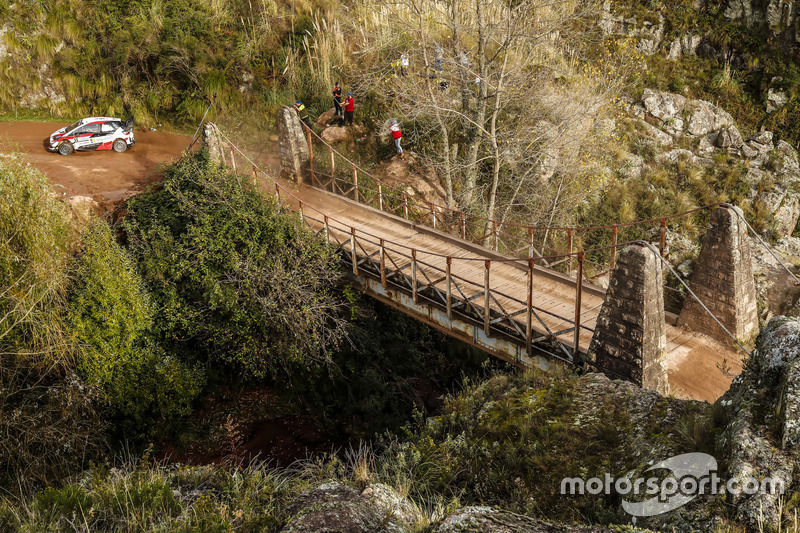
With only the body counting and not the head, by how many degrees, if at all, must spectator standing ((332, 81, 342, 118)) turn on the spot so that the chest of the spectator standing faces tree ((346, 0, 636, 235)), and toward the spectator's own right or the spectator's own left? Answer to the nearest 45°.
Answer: approximately 135° to the spectator's own left

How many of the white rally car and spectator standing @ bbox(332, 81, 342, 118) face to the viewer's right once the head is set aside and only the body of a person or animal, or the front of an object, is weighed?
0

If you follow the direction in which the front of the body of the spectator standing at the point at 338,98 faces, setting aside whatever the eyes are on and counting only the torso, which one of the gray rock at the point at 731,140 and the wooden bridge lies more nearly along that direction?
the wooden bridge

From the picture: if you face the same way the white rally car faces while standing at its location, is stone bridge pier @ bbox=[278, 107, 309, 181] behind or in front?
behind

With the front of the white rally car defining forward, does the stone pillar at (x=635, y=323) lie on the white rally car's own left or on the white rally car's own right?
on the white rally car's own left

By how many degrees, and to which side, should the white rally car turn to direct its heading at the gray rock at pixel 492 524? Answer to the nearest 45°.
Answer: approximately 90° to its left

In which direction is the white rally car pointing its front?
to the viewer's left

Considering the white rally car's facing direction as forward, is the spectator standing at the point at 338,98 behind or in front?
behind

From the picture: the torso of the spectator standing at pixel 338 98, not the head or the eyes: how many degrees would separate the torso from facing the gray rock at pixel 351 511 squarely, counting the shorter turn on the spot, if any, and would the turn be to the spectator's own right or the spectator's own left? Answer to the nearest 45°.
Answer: approximately 45° to the spectator's own left

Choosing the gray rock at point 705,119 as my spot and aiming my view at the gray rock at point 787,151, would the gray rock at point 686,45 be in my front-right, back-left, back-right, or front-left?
back-left

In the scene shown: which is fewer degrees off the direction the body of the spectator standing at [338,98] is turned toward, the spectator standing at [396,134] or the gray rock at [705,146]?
the spectator standing

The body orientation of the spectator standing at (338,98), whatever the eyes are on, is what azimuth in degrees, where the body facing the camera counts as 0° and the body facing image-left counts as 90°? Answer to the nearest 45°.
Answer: approximately 45°
